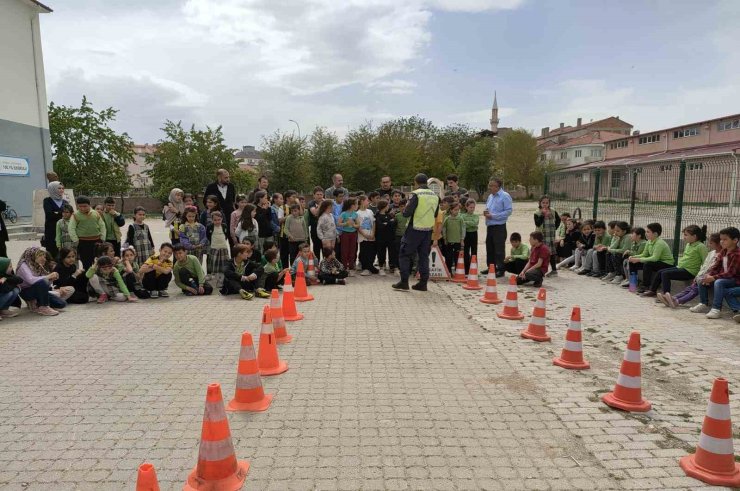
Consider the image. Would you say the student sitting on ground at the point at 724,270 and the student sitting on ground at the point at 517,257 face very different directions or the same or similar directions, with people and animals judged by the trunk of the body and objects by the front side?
same or similar directions

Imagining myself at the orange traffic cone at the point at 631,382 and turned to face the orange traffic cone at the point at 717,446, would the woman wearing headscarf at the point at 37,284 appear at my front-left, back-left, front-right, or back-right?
back-right

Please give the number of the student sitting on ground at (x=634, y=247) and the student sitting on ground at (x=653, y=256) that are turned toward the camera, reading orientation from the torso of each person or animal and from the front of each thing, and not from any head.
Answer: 0

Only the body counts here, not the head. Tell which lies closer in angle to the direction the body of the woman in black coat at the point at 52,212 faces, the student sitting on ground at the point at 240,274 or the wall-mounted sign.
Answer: the student sitting on ground

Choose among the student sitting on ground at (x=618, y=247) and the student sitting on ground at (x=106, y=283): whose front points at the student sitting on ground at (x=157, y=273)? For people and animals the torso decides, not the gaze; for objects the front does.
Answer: the student sitting on ground at (x=618, y=247)

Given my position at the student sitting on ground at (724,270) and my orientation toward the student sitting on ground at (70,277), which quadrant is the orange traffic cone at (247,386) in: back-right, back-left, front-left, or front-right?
front-left

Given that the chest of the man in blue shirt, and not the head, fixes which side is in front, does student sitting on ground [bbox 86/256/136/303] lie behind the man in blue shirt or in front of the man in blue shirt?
in front

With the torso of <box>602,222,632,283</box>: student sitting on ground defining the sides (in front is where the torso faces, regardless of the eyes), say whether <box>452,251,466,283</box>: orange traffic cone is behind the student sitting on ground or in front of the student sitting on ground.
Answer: in front

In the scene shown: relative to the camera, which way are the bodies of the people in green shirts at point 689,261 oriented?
to the viewer's left

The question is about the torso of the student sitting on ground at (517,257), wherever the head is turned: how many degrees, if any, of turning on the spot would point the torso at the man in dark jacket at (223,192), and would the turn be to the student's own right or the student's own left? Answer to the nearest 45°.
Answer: approximately 45° to the student's own right

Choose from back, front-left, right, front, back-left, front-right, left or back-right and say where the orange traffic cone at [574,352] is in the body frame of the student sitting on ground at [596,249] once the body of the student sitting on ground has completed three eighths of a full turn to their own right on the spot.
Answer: back

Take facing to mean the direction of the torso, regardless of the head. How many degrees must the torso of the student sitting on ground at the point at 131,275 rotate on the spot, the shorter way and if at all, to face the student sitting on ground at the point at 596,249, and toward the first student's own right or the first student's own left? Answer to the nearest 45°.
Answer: approximately 45° to the first student's own left

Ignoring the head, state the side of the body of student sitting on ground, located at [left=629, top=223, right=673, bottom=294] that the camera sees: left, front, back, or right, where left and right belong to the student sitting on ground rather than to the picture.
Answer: left

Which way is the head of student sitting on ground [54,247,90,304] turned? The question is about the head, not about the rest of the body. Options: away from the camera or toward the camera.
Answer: toward the camera

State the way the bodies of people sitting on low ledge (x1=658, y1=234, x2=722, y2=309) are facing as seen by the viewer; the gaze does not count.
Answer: to the viewer's left

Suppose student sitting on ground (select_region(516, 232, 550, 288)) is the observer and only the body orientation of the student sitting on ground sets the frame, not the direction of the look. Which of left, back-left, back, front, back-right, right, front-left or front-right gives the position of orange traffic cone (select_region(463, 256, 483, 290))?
front

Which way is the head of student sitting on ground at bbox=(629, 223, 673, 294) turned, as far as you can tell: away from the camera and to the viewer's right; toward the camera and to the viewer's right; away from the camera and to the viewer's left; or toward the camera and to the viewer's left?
toward the camera and to the viewer's left
